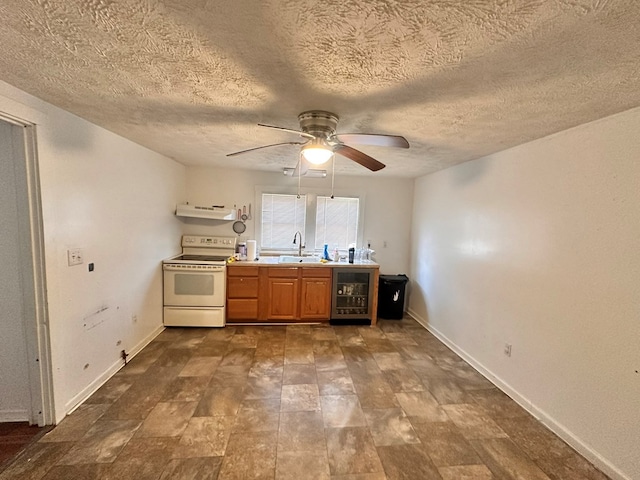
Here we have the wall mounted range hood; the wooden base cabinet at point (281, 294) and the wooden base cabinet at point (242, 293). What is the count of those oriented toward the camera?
3

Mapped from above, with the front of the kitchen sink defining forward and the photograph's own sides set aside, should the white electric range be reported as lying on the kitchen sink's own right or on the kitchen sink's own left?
on the kitchen sink's own right

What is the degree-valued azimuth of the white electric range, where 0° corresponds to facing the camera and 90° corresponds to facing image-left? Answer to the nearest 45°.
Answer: approximately 0°

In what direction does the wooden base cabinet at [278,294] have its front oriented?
toward the camera

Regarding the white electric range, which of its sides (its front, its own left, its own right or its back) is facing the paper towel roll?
left

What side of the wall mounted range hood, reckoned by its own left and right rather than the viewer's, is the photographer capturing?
front

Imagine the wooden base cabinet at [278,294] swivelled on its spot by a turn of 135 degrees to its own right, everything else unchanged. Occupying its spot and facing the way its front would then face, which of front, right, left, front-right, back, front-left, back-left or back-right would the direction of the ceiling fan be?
back-left

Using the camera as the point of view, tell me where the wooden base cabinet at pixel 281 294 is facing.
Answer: facing the viewer

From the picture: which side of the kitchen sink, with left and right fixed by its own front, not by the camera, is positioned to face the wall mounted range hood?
right

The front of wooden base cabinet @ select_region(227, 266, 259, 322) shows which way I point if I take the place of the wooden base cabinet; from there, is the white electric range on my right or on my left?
on my right
